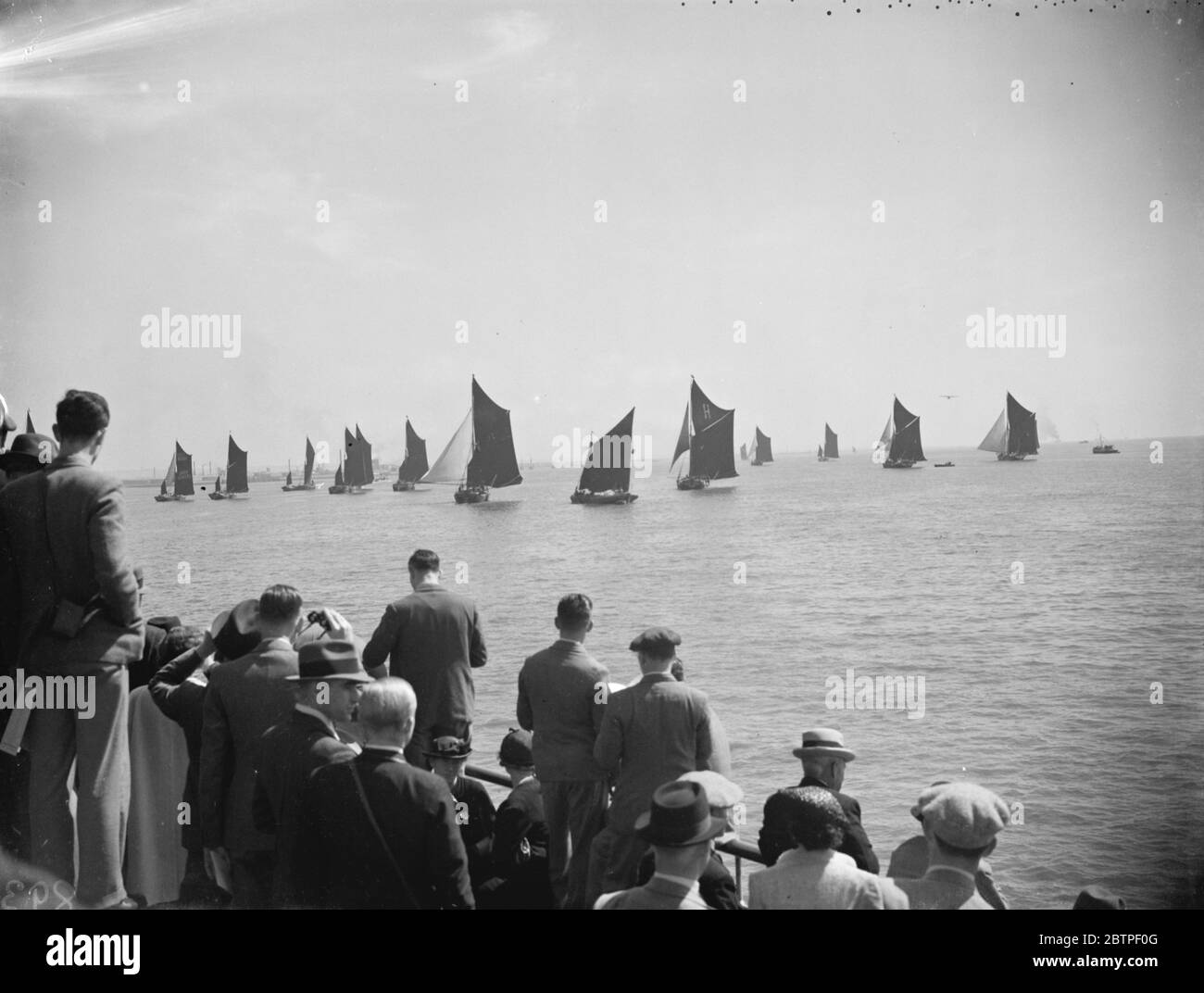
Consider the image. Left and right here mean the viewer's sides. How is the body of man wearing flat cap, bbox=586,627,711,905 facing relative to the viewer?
facing away from the viewer

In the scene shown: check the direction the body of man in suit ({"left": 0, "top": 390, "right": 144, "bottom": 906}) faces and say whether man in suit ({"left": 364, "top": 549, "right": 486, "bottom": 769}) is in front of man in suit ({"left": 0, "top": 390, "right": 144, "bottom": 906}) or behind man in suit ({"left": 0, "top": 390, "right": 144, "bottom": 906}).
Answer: in front

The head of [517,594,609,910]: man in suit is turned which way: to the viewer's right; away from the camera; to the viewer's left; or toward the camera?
away from the camera

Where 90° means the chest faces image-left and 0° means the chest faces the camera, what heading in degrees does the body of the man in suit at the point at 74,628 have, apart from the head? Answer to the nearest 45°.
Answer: approximately 225°

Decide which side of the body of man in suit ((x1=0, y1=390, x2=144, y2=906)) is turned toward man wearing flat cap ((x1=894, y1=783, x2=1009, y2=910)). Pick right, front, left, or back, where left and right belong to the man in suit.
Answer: right

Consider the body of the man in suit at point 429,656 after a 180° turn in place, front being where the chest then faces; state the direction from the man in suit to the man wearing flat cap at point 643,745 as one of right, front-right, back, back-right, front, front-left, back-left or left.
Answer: front-left

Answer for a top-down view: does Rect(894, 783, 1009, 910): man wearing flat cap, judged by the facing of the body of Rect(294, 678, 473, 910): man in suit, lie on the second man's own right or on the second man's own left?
on the second man's own right

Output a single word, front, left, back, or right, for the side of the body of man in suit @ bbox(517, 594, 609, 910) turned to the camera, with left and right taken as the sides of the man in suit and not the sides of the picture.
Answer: back

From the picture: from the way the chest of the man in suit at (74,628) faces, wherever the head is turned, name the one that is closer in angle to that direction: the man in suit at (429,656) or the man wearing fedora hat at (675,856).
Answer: the man in suit

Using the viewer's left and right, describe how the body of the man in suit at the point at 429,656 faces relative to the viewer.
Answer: facing away from the viewer
